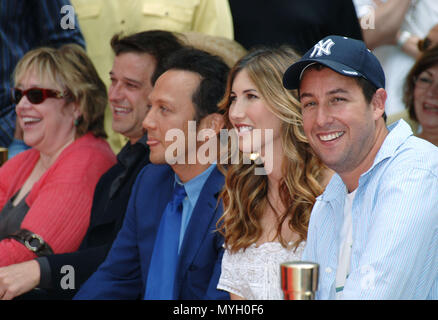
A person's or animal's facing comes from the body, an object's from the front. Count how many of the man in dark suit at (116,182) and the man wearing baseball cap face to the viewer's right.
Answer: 0

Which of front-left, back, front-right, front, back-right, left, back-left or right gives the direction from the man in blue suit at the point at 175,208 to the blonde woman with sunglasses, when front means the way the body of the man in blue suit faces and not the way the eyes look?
right

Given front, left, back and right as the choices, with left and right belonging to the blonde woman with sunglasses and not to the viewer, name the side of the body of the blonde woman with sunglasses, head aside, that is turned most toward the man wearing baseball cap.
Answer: left

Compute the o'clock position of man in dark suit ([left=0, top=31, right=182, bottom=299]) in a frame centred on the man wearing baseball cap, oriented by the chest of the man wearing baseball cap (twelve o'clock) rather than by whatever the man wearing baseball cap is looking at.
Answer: The man in dark suit is roughly at 3 o'clock from the man wearing baseball cap.

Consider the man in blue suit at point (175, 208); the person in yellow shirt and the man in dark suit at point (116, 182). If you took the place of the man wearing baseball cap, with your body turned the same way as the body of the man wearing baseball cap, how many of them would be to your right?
3

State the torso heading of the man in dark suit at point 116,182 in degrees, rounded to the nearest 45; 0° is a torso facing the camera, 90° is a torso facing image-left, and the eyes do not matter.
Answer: approximately 45°

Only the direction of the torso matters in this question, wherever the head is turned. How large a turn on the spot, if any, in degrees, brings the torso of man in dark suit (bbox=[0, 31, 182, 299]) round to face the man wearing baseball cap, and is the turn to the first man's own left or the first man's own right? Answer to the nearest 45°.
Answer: approximately 90° to the first man's own left
